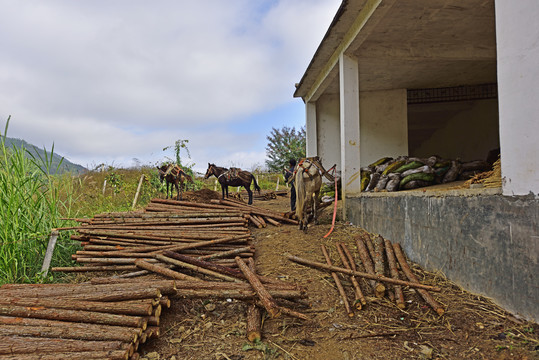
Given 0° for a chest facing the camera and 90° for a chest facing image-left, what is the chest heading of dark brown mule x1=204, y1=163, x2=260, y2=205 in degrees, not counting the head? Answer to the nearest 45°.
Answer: approximately 90°

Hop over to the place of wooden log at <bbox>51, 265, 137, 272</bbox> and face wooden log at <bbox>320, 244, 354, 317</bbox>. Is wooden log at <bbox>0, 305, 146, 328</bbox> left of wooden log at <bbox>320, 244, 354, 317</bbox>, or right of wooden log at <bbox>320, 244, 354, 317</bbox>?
right

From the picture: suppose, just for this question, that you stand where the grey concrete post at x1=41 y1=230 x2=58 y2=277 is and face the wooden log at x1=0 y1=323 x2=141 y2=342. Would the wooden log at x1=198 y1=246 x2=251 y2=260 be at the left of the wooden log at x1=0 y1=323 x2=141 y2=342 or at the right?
left

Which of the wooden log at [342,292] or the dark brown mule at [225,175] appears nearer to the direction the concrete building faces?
the wooden log

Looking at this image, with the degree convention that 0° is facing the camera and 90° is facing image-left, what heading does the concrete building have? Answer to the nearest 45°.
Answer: approximately 45°

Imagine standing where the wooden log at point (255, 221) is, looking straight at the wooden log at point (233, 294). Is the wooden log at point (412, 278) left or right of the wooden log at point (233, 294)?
left

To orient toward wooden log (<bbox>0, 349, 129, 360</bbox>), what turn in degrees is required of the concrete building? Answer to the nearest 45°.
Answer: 0° — it already faces it

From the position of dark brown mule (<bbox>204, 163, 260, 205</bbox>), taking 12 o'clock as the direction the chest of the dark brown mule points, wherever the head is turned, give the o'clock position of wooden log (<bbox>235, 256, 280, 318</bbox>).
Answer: The wooden log is roughly at 9 o'clock from the dark brown mule.
